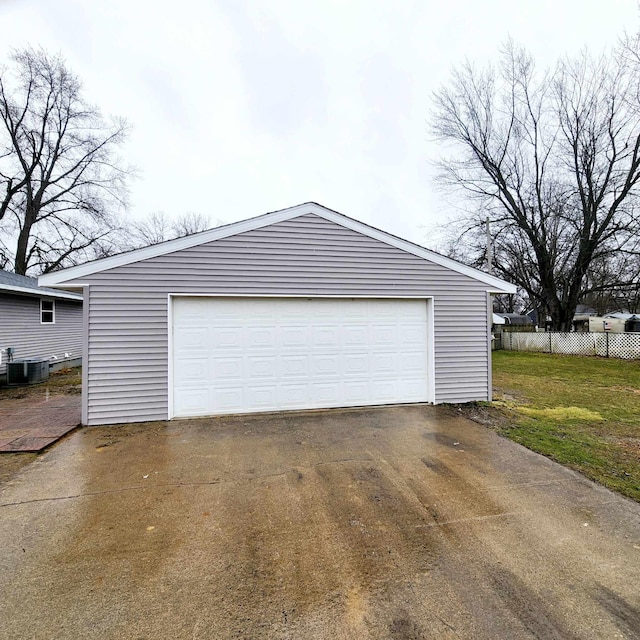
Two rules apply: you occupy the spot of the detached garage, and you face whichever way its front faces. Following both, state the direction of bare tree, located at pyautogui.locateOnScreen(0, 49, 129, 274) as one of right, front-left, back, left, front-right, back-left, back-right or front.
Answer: back-right

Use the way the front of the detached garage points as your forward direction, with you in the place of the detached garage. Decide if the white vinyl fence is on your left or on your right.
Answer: on your left

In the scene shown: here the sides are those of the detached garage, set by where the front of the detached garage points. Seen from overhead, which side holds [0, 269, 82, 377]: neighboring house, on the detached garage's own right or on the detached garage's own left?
on the detached garage's own right

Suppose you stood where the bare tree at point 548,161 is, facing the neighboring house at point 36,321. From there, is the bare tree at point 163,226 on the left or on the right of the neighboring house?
right

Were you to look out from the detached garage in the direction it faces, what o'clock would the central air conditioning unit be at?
The central air conditioning unit is roughly at 4 o'clock from the detached garage.

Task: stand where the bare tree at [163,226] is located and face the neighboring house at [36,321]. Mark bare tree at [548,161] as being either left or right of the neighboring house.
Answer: left

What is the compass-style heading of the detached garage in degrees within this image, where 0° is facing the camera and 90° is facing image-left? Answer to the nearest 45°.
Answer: approximately 0°
